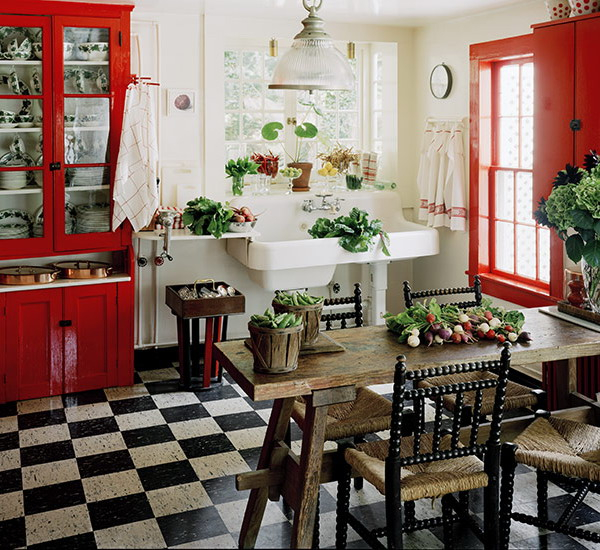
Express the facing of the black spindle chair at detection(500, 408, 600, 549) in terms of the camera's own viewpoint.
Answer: facing away from the viewer and to the left of the viewer

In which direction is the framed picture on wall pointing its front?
toward the camera

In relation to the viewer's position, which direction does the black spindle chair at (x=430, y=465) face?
facing away from the viewer and to the left of the viewer

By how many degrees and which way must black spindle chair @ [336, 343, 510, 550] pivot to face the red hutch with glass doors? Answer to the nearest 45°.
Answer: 0° — it already faces it

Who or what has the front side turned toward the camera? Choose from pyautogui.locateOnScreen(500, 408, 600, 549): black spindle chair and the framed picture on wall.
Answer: the framed picture on wall

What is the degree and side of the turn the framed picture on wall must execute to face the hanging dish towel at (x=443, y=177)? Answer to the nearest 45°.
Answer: approximately 90° to its left

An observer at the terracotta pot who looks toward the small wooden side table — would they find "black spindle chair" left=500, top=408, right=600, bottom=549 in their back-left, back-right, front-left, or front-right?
front-left

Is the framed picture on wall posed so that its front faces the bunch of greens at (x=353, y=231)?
no

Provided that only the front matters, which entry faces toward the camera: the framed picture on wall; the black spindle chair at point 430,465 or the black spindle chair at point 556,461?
the framed picture on wall

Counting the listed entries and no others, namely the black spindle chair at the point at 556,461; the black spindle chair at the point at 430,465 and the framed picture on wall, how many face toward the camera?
1

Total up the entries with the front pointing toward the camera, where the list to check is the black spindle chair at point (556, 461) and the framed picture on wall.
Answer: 1

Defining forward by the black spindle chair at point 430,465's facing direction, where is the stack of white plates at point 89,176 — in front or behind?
in front

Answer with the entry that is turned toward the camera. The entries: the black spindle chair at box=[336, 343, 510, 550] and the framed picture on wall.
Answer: the framed picture on wall
